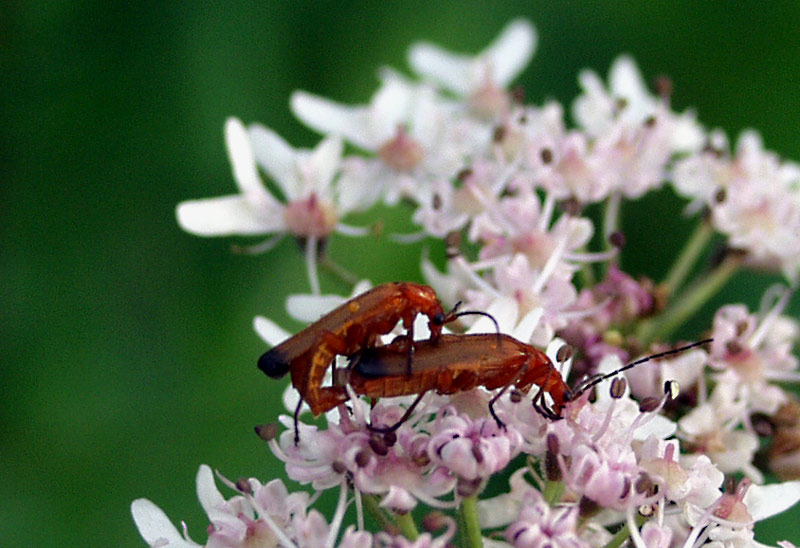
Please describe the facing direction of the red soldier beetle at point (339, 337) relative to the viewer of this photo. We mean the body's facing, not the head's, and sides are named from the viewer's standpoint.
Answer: facing to the right of the viewer

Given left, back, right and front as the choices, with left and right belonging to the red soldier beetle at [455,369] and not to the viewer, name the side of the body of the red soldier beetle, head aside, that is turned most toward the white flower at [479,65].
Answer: left

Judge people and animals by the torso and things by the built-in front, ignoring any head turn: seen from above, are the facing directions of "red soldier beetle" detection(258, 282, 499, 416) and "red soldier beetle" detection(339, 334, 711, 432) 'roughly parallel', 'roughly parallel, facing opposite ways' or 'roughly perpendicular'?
roughly parallel

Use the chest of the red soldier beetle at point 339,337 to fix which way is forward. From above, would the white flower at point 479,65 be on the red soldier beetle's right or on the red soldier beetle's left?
on the red soldier beetle's left

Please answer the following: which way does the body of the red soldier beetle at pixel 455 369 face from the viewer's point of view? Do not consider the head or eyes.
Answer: to the viewer's right
